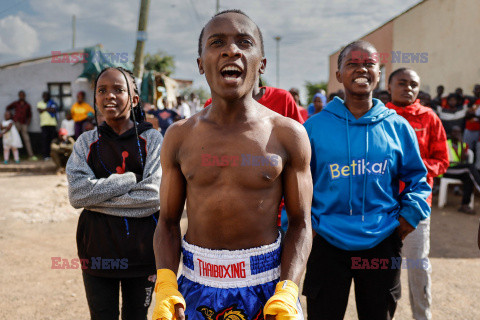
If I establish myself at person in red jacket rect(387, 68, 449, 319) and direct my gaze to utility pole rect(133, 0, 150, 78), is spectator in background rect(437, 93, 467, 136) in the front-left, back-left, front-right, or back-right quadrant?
front-right

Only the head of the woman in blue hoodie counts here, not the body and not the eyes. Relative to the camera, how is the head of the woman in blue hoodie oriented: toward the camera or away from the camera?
toward the camera

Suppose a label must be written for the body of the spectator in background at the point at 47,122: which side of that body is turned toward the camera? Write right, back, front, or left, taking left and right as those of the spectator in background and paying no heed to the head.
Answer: front

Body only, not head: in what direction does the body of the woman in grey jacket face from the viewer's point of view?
toward the camera

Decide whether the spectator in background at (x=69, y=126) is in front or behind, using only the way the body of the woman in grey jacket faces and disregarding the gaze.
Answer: behind

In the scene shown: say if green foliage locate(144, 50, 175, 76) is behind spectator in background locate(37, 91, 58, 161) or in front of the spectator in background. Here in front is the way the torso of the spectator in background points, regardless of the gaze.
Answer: behind

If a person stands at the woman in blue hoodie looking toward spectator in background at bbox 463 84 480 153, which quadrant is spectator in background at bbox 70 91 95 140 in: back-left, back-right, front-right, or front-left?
front-left

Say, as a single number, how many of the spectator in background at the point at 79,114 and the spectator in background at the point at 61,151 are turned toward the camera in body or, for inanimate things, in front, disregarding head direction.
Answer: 2

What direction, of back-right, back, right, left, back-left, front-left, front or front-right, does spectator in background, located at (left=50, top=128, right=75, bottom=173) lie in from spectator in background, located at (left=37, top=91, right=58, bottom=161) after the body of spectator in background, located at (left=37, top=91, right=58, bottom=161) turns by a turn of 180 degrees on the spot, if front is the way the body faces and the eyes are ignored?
back

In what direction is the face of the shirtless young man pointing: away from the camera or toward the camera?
toward the camera

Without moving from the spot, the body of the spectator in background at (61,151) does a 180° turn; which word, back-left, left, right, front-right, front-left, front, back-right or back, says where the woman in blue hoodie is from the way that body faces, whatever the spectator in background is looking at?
back
